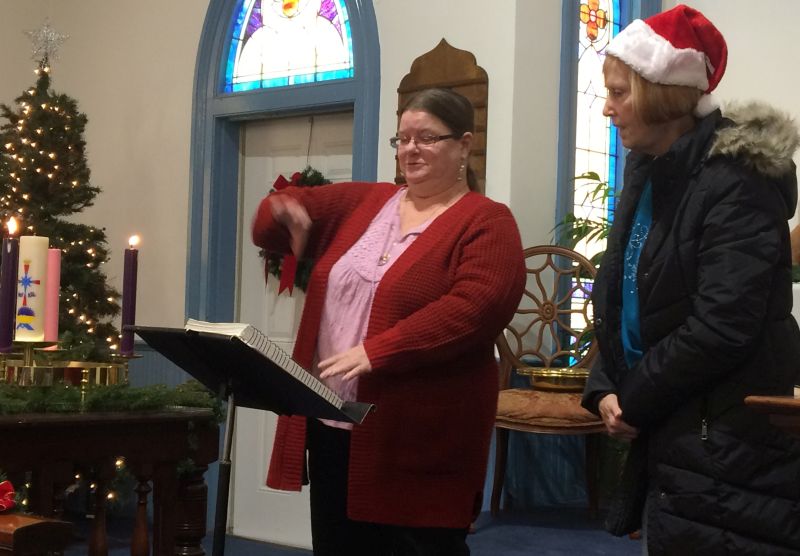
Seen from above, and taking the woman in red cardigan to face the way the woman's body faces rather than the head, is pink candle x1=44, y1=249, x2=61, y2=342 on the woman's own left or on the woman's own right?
on the woman's own right

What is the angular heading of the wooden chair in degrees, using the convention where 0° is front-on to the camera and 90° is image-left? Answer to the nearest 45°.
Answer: approximately 0°

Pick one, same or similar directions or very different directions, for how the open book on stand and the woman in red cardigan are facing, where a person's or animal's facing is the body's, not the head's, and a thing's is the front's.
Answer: very different directions

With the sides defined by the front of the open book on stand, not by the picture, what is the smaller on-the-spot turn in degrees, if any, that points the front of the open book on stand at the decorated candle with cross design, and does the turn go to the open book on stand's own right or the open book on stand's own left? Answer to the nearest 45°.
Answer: approximately 90° to the open book on stand's own left

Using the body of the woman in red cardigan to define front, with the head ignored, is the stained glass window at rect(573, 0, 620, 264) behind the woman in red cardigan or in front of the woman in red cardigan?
behind

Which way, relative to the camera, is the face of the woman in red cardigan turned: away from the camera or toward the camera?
toward the camera

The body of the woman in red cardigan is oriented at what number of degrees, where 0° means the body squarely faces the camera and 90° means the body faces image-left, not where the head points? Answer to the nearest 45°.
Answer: approximately 45°

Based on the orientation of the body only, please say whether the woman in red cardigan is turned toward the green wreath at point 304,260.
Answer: no

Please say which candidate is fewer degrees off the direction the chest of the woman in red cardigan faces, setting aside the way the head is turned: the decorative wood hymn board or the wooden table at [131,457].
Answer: the wooden table

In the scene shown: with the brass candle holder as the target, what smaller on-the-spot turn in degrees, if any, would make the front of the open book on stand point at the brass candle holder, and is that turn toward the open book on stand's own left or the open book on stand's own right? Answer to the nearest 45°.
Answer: approximately 90° to the open book on stand's own left

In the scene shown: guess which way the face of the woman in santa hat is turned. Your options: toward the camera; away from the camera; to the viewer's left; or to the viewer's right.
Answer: to the viewer's left

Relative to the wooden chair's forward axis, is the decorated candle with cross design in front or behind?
in front

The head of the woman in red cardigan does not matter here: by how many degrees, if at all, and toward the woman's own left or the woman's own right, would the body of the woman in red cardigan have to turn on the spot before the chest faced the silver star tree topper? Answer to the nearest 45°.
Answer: approximately 90° to the woman's own right
